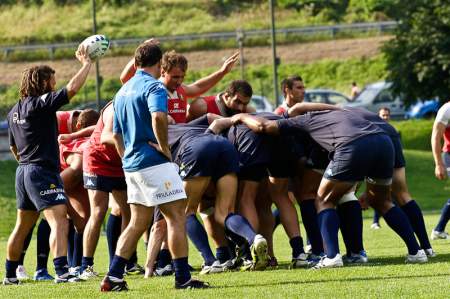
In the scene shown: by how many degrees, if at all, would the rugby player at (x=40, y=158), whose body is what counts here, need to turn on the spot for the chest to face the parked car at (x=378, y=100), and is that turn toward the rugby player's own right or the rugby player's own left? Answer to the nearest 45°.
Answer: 0° — they already face it

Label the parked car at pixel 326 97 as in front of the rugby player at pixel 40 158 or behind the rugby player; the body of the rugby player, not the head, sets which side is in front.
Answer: in front

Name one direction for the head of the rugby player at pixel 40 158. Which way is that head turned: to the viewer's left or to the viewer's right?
to the viewer's right

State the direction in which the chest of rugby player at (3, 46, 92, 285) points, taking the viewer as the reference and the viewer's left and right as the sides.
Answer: facing away from the viewer and to the right of the viewer

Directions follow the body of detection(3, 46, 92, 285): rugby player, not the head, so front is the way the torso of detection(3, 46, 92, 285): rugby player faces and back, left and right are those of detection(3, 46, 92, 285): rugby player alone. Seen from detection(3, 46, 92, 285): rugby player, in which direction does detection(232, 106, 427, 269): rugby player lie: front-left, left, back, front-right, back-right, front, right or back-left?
front-right

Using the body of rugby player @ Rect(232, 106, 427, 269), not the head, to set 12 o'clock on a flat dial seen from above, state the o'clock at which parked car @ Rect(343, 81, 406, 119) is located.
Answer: The parked car is roughly at 3 o'clock from the rugby player.

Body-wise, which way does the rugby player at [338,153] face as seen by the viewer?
to the viewer's left

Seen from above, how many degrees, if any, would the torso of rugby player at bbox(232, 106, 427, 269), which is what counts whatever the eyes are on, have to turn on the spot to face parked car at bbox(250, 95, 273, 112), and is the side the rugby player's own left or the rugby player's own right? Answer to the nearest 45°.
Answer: approximately 90° to the rugby player's own right

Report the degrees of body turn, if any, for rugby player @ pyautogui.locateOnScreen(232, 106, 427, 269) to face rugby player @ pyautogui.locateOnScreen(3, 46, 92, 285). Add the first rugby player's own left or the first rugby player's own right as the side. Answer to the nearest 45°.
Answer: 0° — they already face them

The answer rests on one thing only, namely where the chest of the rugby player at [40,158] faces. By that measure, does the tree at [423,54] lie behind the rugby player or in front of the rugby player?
in front
